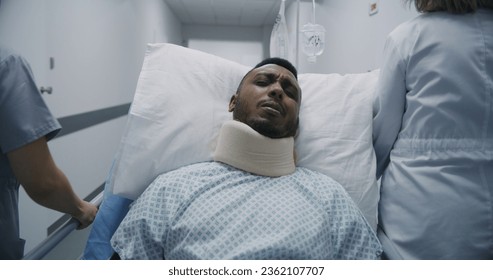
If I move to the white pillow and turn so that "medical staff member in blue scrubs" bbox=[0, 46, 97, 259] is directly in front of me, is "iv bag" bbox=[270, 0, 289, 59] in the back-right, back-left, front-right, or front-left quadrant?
back-right

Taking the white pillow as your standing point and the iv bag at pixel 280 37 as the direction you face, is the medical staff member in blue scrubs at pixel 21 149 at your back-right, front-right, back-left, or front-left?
back-left

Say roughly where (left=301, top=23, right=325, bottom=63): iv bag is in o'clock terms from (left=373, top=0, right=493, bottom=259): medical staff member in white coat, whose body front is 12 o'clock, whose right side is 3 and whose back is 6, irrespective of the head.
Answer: The iv bag is roughly at 11 o'clock from the medical staff member in white coat.

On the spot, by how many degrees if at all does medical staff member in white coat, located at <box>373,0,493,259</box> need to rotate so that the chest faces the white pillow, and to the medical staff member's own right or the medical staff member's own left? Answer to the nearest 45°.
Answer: approximately 90° to the medical staff member's own left

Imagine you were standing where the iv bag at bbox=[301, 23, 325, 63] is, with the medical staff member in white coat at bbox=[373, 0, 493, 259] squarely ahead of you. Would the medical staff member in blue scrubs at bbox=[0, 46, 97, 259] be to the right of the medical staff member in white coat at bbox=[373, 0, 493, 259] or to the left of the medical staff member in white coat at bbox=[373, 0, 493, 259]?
right

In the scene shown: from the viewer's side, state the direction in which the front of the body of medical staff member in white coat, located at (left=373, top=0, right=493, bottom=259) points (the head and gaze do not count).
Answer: away from the camera

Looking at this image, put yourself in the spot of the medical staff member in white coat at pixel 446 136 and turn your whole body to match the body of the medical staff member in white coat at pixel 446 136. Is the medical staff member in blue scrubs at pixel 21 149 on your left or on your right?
on your left
